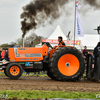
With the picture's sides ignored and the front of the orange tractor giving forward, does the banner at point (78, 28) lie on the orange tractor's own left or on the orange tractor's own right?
on the orange tractor's own right

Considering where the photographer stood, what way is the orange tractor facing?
facing to the left of the viewer
